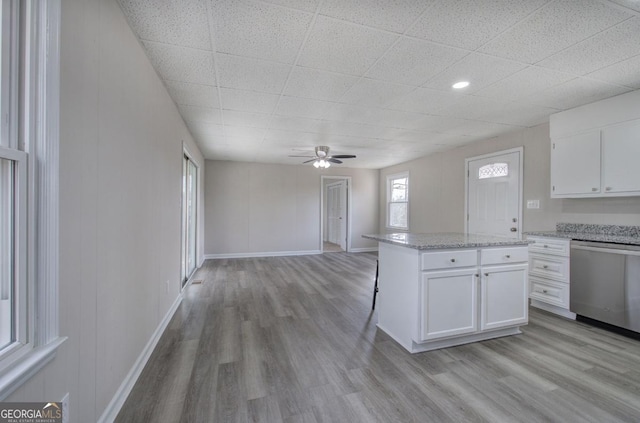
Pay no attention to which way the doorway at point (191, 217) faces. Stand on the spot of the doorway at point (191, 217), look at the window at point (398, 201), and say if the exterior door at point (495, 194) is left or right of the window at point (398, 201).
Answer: right

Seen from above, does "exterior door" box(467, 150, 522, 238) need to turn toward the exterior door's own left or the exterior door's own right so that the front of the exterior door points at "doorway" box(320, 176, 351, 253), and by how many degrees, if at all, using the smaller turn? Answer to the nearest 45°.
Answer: approximately 90° to the exterior door's own right

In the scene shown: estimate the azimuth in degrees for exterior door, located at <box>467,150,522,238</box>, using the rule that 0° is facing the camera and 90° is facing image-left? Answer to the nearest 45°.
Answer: approximately 45°

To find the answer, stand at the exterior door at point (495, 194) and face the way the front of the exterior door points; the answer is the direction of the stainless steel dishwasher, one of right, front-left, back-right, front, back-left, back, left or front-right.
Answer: left

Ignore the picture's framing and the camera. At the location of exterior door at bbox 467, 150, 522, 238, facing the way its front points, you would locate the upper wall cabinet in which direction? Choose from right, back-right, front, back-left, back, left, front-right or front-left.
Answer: left

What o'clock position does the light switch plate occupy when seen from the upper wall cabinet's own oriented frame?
The light switch plate is roughly at 3 o'clock from the upper wall cabinet.

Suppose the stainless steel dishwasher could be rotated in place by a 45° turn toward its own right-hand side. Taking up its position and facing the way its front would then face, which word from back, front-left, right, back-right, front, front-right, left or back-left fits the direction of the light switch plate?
front-right

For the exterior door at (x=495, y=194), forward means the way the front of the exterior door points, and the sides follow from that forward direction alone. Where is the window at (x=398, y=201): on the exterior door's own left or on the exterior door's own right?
on the exterior door's own right
